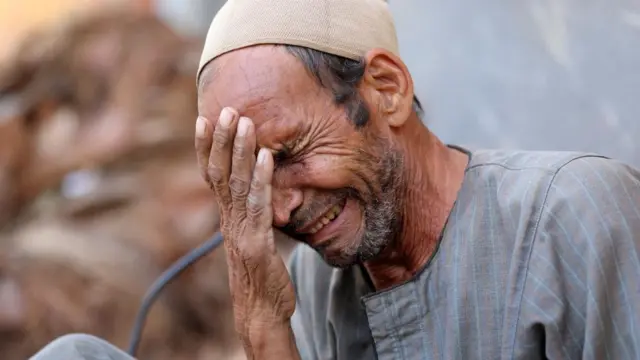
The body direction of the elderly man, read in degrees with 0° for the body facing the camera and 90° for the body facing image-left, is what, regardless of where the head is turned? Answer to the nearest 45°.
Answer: approximately 45°

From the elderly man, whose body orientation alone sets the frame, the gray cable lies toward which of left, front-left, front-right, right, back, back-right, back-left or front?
right
